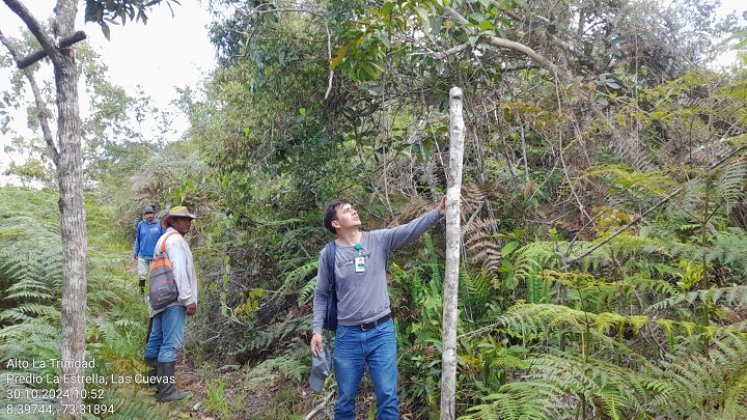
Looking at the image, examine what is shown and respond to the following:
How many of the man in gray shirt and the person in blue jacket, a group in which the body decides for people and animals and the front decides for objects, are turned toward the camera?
2

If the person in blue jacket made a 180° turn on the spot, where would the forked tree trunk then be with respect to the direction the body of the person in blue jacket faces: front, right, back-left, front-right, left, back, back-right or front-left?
back

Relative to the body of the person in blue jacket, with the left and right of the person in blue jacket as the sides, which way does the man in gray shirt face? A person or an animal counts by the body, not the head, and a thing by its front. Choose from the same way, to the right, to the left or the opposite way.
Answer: the same way

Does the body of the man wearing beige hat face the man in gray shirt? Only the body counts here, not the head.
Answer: no

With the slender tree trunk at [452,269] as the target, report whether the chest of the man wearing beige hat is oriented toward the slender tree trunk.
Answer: no

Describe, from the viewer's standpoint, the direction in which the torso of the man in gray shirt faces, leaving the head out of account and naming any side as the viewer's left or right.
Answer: facing the viewer

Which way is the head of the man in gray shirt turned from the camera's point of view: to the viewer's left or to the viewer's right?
to the viewer's right

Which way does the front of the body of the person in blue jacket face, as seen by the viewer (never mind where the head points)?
toward the camera

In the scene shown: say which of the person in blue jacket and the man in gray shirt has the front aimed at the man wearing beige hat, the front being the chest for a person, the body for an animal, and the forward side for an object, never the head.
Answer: the person in blue jacket

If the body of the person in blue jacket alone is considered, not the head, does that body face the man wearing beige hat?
yes

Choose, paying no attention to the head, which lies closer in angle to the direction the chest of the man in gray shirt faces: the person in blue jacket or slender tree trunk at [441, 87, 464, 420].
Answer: the slender tree trunk

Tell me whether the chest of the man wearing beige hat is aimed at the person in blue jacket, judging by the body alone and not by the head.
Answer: no
